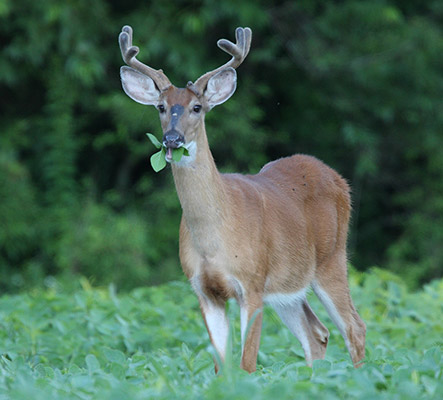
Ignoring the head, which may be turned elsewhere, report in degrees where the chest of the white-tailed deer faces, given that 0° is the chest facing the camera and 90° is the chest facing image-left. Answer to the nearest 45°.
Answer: approximately 45°

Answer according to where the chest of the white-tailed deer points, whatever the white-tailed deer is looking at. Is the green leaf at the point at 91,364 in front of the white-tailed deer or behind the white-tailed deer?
in front
